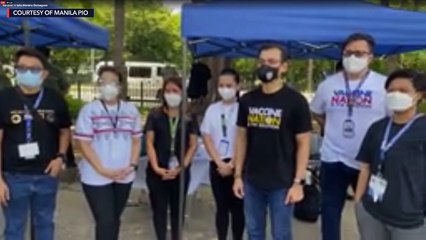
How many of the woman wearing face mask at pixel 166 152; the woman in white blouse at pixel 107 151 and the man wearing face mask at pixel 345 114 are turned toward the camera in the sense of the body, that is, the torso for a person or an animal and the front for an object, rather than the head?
3

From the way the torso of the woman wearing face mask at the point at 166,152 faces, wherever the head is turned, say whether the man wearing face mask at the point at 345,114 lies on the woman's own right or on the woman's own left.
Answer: on the woman's own left

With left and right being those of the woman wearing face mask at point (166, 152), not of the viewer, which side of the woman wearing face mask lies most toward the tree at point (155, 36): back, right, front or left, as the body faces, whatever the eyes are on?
back

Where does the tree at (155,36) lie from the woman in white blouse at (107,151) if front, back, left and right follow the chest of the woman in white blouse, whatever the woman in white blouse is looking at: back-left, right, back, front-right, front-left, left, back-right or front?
back

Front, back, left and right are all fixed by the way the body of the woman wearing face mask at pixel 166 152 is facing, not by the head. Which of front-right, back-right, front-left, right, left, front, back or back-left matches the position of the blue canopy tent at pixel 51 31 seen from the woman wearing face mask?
back-right

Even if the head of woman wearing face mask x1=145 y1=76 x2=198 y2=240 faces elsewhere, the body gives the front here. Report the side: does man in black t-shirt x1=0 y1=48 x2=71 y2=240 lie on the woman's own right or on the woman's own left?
on the woman's own right

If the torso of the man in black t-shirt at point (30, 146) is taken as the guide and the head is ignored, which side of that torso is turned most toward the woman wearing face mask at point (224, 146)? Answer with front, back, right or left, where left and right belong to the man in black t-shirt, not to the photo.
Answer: left

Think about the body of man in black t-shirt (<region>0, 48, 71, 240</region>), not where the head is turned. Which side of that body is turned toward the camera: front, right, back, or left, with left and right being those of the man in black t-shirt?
front

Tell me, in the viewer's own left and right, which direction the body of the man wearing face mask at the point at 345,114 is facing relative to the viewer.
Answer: facing the viewer

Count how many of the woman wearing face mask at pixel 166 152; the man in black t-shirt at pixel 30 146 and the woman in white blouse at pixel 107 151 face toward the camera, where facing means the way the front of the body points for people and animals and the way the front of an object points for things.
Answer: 3
